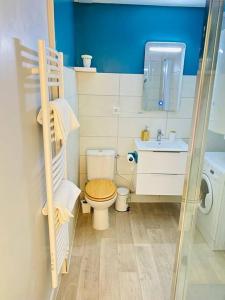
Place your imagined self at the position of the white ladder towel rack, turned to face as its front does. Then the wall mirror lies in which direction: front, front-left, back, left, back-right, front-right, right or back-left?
front-left

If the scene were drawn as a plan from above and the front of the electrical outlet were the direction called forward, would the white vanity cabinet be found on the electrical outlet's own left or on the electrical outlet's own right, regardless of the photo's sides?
on the electrical outlet's own left

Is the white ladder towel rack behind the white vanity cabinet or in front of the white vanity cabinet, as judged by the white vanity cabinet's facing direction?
in front

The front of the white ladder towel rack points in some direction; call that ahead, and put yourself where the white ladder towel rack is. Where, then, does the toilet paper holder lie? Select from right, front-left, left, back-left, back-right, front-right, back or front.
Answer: front-left

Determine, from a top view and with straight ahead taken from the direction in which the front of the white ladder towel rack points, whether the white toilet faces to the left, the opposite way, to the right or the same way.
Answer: to the right

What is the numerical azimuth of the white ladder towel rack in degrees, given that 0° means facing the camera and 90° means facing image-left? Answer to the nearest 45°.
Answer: approximately 270°

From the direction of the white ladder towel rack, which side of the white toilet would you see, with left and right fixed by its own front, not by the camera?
front

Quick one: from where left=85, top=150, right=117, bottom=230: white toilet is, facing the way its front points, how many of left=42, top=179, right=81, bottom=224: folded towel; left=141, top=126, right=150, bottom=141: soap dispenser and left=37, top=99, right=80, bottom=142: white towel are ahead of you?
2
